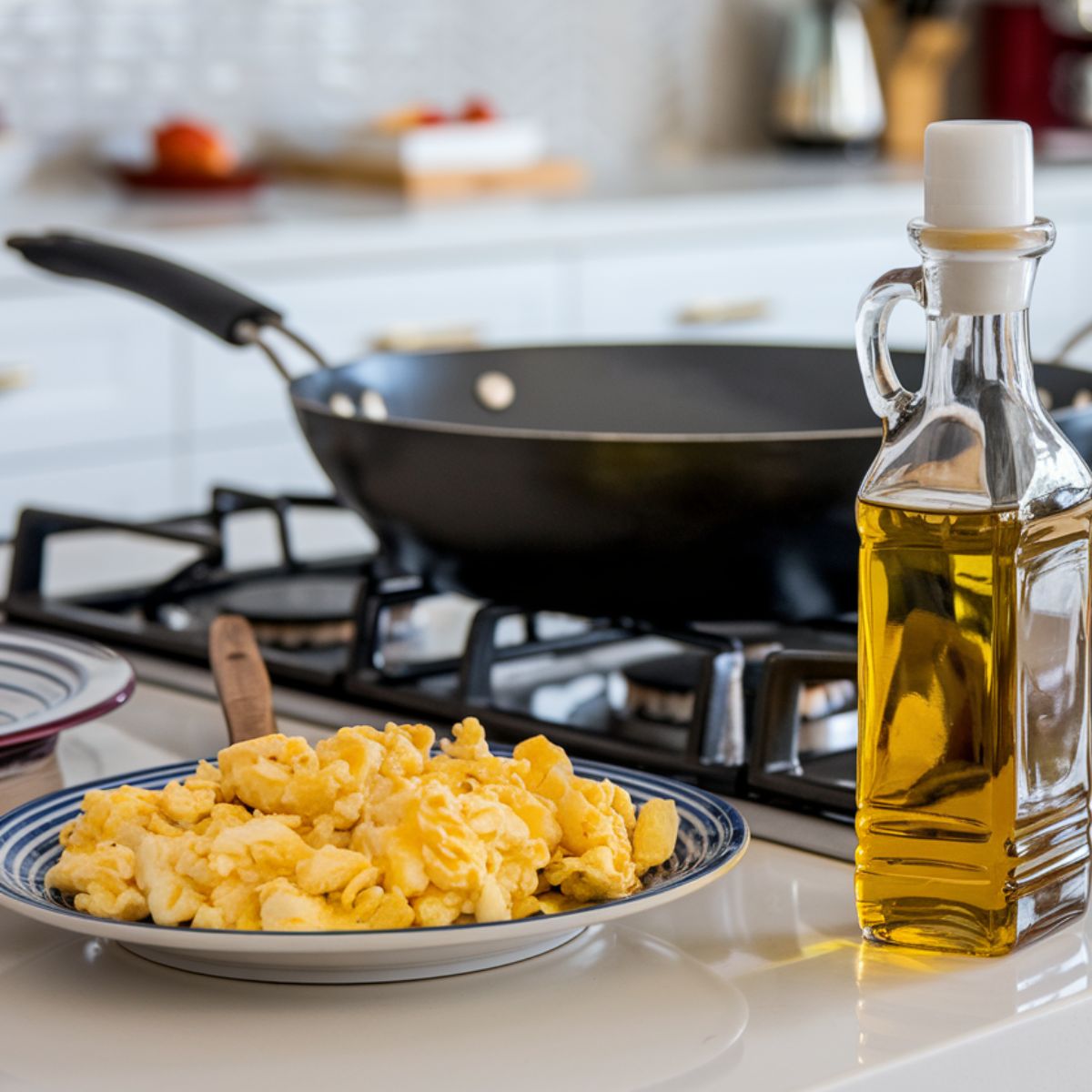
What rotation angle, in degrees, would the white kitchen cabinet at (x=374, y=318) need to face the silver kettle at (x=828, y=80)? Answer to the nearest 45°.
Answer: approximately 135° to its left

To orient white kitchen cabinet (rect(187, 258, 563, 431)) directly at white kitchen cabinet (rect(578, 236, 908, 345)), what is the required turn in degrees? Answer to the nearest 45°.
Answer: approximately 135° to its left

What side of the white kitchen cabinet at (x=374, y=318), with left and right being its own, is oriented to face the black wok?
front

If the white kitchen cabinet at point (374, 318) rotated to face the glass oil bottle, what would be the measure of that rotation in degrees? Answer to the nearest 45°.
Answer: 0° — it already faces it

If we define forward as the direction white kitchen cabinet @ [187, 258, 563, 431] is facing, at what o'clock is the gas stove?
The gas stove is roughly at 12 o'clock from the white kitchen cabinet.

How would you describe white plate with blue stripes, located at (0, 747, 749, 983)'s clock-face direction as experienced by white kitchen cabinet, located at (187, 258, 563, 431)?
The white plate with blue stripes is roughly at 12 o'clock from the white kitchen cabinet.

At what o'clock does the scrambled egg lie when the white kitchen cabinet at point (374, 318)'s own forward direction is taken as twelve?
The scrambled egg is roughly at 12 o'clock from the white kitchen cabinet.

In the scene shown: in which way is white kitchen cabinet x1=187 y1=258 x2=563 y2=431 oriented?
toward the camera
